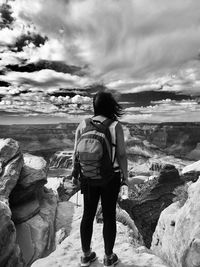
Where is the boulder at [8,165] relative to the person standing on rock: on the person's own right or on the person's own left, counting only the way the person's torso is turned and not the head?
on the person's own left

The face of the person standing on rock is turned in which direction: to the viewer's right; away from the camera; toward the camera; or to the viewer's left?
away from the camera

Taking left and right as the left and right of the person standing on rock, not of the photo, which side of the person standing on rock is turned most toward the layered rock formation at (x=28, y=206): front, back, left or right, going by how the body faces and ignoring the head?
left

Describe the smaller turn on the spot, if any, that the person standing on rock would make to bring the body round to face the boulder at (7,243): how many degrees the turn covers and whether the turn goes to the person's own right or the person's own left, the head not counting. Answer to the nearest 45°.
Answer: approximately 90° to the person's own left

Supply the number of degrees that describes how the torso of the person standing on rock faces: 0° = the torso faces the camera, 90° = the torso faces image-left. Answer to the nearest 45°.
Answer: approximately 225°

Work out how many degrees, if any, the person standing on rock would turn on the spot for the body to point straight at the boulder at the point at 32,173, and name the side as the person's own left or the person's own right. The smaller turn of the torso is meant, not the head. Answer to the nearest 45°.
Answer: approximately 45° to the person's own left

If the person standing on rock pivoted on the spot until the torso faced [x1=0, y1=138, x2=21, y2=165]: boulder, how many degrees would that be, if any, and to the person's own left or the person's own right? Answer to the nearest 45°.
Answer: approximately 90° to the person's own left
